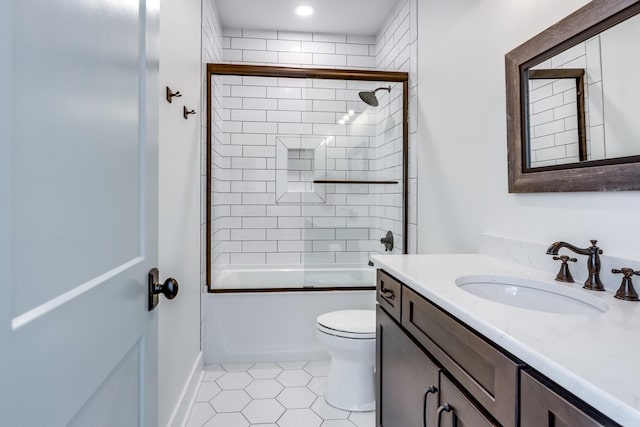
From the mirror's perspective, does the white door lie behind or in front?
in front

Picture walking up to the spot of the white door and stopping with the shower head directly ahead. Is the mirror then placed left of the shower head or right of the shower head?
right

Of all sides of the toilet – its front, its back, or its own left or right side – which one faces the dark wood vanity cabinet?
left

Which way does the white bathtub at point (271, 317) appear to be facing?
toward the camera

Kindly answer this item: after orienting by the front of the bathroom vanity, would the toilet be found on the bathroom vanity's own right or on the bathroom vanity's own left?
on the bathroom vanity's own right

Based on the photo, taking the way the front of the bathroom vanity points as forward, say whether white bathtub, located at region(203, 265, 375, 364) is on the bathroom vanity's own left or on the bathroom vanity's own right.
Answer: on the bathroom vanity's own right

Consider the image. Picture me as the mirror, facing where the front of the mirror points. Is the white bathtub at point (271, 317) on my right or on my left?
on my right

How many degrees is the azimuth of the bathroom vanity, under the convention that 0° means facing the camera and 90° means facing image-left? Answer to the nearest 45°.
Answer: approximately 45°
